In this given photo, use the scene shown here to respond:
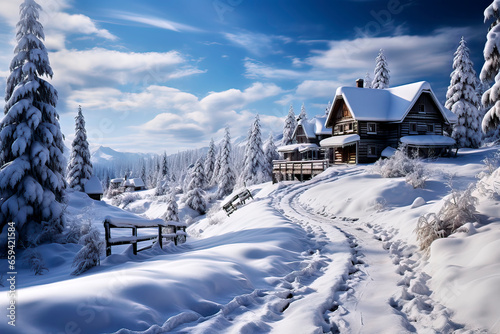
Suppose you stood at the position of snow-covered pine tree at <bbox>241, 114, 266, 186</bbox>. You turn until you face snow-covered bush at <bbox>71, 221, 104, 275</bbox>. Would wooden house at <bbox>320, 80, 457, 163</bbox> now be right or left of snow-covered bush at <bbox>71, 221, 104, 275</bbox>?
left

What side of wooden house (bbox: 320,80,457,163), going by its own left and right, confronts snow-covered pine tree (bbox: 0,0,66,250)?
front

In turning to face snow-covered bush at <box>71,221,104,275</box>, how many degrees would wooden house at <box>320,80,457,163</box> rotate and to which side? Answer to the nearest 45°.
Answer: approximately 45° to its left

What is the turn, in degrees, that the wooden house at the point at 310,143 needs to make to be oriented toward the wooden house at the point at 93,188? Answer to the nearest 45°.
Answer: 0° — it already faces it

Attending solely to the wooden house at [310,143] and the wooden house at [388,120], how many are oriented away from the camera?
0

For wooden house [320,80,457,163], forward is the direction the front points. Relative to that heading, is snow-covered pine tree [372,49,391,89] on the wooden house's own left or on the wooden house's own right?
on the wooden house's own right

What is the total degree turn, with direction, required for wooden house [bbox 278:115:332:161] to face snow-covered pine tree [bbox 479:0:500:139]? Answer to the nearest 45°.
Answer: approximately 45° to its left

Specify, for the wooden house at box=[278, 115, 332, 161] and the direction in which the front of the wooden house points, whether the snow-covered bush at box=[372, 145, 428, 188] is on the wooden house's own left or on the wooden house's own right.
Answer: on the wooden house's own left

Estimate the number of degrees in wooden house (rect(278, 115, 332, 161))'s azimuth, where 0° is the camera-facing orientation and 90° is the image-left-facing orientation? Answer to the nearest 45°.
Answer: approximately 45°

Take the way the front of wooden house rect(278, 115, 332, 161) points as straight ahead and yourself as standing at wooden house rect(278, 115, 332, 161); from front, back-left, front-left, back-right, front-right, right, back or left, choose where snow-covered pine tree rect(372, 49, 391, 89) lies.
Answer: back-left
